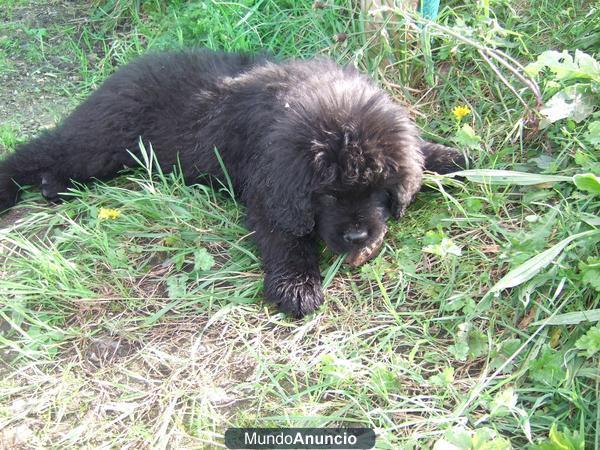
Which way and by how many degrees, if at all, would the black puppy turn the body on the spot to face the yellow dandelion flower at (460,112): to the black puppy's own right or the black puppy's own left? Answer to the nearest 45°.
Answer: approximately 45° to the black puppy's own left

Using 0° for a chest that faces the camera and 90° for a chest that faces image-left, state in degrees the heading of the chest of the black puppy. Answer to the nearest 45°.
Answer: approximately 315°
